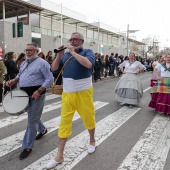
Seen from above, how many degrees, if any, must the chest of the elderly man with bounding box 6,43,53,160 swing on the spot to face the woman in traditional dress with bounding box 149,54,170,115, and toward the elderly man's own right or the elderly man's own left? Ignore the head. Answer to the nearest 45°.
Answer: approximately 180°

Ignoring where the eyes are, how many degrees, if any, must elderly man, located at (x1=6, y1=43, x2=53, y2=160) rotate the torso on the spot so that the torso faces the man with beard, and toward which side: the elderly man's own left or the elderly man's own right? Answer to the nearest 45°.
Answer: approximately 90° to the elderly man's own left

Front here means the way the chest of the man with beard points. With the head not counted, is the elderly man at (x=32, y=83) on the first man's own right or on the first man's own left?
on the first man's own right

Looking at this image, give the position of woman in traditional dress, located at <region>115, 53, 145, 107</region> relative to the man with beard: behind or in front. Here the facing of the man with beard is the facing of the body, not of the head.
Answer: behind

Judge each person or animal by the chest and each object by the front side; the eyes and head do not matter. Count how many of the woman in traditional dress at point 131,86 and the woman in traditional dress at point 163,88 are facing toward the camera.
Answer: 2

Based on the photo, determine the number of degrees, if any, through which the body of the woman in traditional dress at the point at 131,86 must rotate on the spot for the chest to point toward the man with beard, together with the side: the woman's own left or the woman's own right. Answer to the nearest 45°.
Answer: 0° — they already face them
